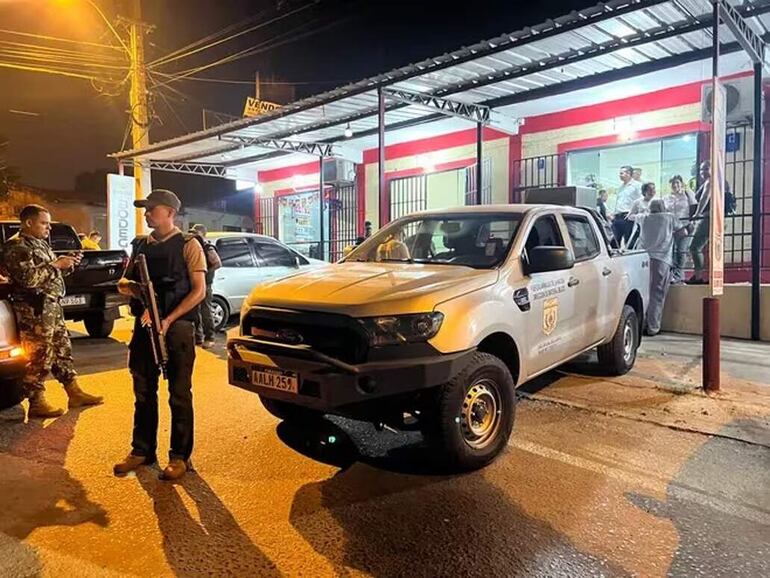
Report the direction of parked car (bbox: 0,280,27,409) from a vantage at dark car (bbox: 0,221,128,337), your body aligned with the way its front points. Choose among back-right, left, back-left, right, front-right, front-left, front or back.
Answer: back-left

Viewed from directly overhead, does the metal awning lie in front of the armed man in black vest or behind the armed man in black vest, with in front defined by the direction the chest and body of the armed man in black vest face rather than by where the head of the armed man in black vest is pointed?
behind

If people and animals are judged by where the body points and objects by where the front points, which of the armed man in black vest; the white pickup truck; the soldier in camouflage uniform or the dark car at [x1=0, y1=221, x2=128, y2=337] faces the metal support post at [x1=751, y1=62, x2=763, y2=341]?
the soldier in camouflage uniform

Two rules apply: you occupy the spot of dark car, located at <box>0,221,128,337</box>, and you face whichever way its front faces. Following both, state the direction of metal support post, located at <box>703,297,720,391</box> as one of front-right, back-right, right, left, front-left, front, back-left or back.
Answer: back

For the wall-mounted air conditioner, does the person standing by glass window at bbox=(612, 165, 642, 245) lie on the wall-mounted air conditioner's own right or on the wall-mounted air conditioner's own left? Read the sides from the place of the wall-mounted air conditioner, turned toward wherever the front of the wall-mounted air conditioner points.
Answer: on the wall-mounted air conditioner's own right

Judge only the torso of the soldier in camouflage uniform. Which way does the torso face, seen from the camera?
to the viewer's right

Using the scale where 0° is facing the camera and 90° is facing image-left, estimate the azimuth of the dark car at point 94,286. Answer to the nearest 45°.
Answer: approximately 135°

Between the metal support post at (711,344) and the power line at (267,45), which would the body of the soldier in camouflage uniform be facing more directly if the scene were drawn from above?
the metal support post

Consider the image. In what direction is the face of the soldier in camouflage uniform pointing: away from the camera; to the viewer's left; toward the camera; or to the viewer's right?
to the viewer's right

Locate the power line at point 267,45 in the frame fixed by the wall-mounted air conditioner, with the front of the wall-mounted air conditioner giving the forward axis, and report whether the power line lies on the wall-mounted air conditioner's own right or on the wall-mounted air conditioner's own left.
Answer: on the wall-mounted air conditioner's own right

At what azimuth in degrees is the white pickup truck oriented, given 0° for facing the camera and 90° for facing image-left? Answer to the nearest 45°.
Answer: approximately 45°

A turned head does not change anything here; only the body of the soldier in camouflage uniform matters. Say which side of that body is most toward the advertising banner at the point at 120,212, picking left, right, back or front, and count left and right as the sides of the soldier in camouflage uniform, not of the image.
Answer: left

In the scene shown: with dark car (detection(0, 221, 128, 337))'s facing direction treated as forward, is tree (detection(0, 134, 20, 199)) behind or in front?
in front
